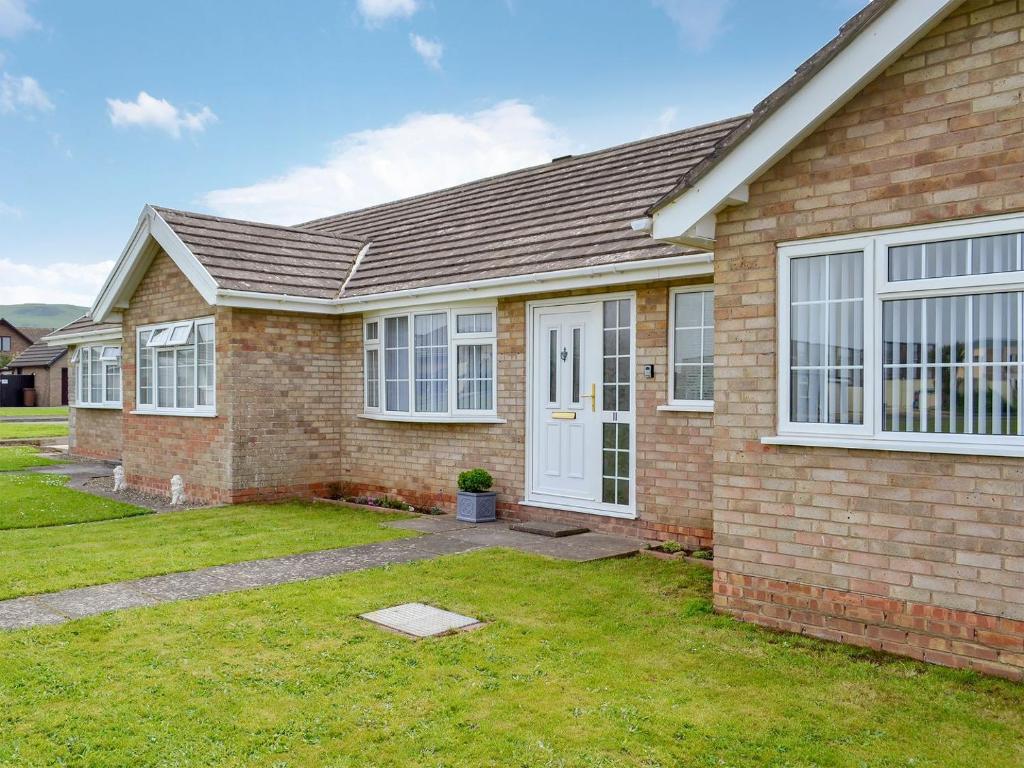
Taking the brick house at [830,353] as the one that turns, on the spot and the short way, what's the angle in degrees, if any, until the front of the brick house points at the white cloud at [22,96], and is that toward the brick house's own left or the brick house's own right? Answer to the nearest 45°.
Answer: approximately 90° to the brick house's own right

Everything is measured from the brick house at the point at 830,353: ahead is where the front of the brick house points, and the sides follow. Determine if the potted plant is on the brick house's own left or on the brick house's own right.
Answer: on the brick house's own right

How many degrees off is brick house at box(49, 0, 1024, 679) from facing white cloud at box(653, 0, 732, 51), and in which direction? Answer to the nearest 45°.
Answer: approximately 135° to its right

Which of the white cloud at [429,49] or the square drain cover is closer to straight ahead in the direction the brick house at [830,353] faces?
the square drain cover

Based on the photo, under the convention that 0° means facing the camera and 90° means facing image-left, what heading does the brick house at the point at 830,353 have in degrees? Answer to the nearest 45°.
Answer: approximately 45°

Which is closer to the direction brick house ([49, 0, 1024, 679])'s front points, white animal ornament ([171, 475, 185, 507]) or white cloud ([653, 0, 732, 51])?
the white animal ornament

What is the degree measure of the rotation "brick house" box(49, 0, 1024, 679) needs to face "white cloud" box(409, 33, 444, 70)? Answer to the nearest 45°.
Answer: approximately 135° to its right

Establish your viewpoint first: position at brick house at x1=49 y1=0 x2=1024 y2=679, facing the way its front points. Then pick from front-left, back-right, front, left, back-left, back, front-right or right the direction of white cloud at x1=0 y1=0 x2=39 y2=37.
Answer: right
